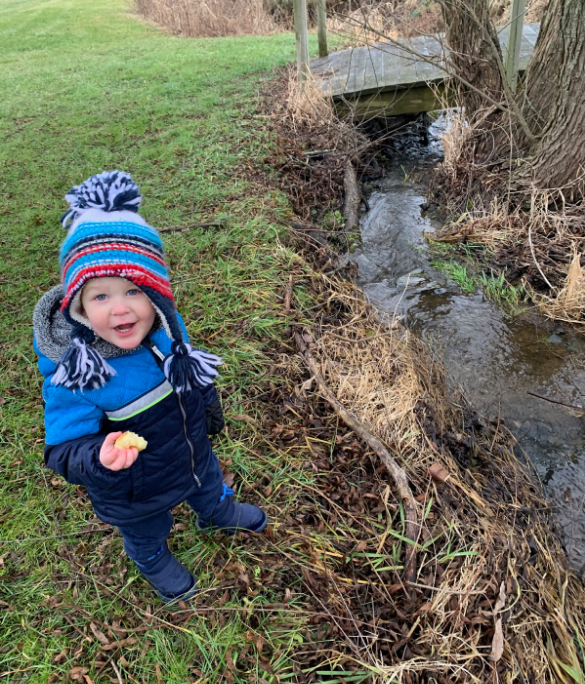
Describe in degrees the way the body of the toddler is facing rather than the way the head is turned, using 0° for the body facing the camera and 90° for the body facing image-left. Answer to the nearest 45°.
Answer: approximately 315°

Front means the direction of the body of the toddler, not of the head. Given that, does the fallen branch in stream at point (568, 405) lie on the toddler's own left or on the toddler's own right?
on the toddler's own left

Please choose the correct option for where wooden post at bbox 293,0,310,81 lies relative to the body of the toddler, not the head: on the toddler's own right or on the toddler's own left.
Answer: on the toddler's own left

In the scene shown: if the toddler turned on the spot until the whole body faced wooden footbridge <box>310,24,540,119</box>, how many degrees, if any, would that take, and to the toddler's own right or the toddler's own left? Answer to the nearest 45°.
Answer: approximately 90° to the toddler's own left
